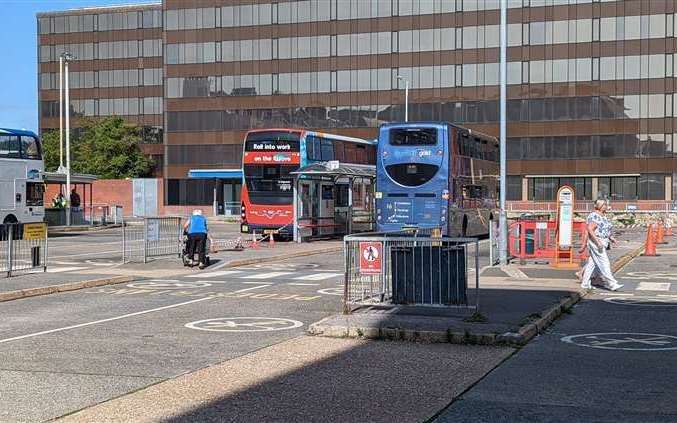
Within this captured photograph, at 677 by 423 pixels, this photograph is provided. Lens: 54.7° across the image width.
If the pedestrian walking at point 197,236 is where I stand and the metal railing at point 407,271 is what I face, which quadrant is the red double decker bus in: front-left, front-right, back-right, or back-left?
back-left

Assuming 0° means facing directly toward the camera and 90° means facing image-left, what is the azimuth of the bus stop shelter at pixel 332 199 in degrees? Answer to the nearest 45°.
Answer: approximately 315°

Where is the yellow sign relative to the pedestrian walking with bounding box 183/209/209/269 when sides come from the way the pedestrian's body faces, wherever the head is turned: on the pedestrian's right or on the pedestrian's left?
on the pedestrian's left

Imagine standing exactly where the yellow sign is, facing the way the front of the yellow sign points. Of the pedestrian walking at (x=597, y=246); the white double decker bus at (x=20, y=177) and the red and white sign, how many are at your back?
1

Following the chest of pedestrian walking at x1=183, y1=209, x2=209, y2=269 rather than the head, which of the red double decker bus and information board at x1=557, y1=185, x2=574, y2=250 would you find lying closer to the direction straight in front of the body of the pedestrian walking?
the red double decker bus

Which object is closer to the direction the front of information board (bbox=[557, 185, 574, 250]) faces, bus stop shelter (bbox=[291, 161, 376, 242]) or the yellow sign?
the yellow sign

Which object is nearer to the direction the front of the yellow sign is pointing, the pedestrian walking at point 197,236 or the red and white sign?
the red and white sign

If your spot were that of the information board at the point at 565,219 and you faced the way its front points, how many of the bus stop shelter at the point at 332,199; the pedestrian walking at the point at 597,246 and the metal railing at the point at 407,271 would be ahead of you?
2

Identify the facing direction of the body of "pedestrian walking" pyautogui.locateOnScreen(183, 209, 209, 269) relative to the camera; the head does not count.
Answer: away from the camera
